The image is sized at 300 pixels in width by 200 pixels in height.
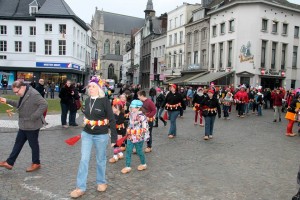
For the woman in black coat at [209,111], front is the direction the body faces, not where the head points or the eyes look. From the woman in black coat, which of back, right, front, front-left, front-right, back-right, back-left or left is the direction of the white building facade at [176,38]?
back

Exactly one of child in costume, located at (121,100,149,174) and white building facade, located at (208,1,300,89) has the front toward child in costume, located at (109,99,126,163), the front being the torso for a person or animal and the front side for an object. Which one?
the white building facade

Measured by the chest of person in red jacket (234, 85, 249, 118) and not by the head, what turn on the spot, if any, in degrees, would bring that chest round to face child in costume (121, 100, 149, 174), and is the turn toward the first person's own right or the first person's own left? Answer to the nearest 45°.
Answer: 0° — they already face them

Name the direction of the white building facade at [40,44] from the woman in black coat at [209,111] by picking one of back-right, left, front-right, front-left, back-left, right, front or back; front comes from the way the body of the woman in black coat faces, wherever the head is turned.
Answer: back-right

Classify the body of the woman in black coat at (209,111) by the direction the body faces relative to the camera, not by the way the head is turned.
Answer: toward the camera

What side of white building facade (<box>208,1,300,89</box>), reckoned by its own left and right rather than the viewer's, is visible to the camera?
front

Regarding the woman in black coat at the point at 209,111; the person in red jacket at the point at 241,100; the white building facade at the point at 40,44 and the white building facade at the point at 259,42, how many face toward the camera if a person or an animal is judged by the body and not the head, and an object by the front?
4

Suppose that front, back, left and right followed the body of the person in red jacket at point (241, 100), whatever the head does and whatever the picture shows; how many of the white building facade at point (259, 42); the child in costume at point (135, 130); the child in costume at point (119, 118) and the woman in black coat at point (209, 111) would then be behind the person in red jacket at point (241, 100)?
1

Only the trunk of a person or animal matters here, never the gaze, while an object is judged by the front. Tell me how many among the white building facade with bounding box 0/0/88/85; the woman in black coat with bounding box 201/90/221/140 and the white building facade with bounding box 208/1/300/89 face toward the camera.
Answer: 3

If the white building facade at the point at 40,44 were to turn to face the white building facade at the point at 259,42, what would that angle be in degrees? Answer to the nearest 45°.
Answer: approximately 45° to its left

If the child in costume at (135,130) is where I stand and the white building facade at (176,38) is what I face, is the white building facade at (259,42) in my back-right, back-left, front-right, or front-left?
front-right

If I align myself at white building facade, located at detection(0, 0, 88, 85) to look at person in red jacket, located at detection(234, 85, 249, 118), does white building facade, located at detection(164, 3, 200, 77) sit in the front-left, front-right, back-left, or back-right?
front-left

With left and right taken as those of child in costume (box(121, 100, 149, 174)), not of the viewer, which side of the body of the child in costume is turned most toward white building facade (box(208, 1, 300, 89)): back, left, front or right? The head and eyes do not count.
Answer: back

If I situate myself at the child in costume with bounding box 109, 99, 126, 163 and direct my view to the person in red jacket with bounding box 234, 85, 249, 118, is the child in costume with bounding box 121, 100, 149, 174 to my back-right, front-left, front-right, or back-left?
back-right

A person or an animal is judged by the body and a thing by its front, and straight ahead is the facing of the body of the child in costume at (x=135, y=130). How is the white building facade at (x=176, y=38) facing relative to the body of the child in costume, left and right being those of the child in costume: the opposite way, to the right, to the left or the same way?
the same way

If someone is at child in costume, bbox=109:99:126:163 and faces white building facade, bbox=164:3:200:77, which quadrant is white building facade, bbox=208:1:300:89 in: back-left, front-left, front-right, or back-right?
front-right

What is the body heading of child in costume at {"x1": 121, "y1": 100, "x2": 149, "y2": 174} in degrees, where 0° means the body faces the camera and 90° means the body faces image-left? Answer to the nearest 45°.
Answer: approximately 45°

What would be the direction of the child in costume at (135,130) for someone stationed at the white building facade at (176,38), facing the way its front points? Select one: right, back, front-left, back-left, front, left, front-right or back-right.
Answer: front-left

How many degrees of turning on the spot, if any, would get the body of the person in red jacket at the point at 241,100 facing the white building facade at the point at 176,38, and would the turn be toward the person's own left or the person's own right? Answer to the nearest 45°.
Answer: approximately 180°

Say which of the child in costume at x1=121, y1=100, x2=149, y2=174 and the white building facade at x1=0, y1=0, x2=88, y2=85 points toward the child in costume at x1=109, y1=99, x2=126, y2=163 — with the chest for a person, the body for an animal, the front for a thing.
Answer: the white building facade

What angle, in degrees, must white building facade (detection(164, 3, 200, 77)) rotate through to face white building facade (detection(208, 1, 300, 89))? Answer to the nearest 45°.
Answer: approximately 90° to its left
